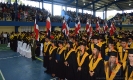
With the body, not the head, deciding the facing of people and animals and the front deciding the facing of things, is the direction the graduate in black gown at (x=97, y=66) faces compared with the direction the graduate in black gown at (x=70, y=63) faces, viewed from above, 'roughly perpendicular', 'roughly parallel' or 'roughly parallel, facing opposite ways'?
roughly parallel

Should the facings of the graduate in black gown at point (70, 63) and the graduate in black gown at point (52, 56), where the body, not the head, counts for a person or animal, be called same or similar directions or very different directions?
same or similar directions
